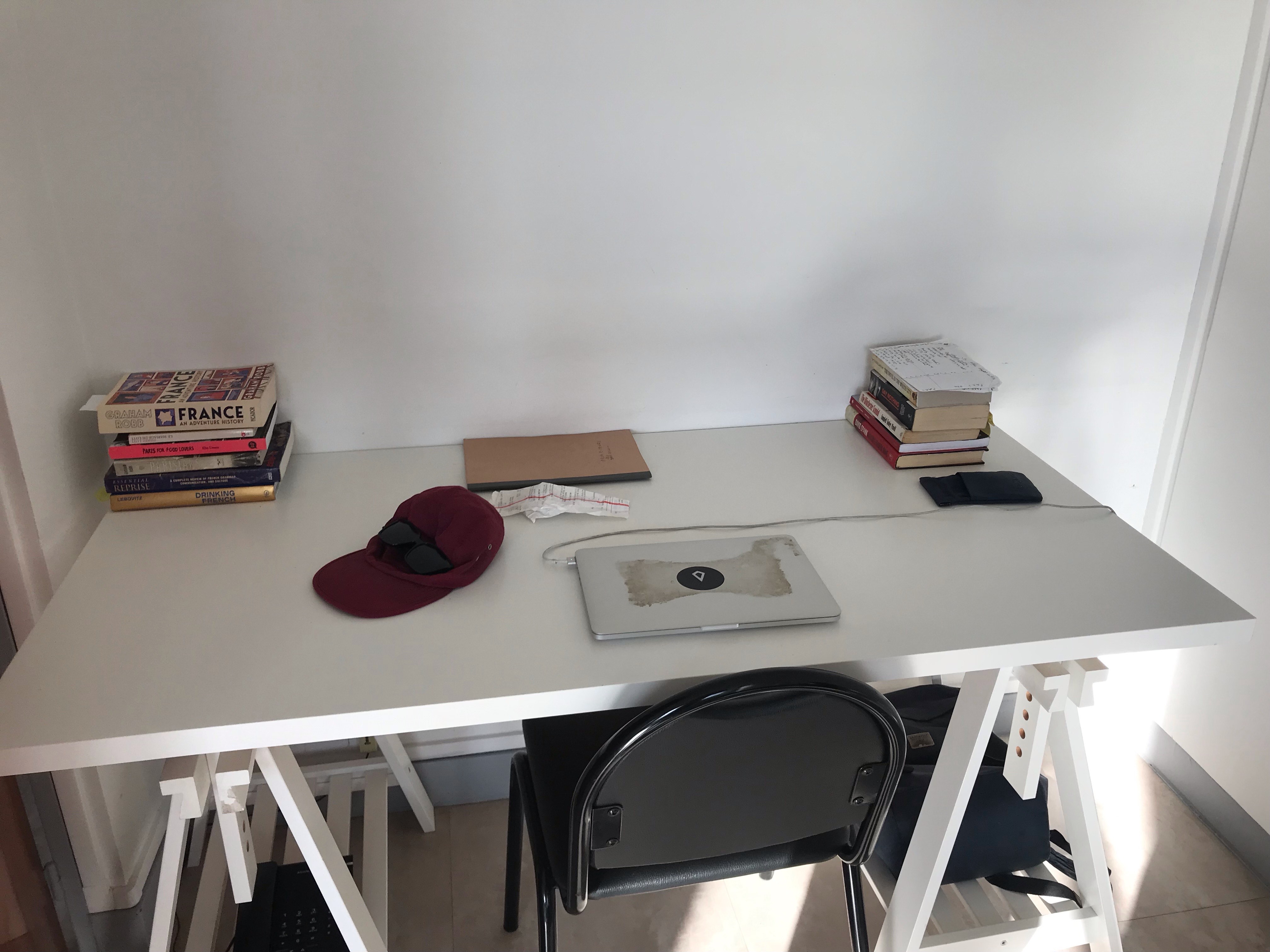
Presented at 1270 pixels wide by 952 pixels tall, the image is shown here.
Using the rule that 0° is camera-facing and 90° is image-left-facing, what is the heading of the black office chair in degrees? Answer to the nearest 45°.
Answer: approximately 135°

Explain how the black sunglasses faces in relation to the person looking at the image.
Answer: facing the viewer and to the left of the viewer

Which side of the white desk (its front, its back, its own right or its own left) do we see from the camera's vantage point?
front

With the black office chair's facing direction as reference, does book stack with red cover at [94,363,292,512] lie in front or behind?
in front

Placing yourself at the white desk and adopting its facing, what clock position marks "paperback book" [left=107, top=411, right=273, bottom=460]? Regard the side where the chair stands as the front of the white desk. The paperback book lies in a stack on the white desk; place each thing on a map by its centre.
The paperback book is roughly at 4 o'clock from the white desk.

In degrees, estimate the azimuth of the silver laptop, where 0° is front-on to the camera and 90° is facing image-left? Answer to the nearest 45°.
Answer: approximately 0°

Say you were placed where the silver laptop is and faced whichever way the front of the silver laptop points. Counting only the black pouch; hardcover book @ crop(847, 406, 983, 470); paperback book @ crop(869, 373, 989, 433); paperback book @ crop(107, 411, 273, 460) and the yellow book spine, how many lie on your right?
2

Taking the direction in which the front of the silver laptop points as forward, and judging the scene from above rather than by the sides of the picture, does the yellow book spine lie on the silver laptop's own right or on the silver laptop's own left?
on the silver laptop's own right

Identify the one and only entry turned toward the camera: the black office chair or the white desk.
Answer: the white desk

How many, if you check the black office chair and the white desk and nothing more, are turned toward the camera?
1

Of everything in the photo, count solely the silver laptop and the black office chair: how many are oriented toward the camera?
1
